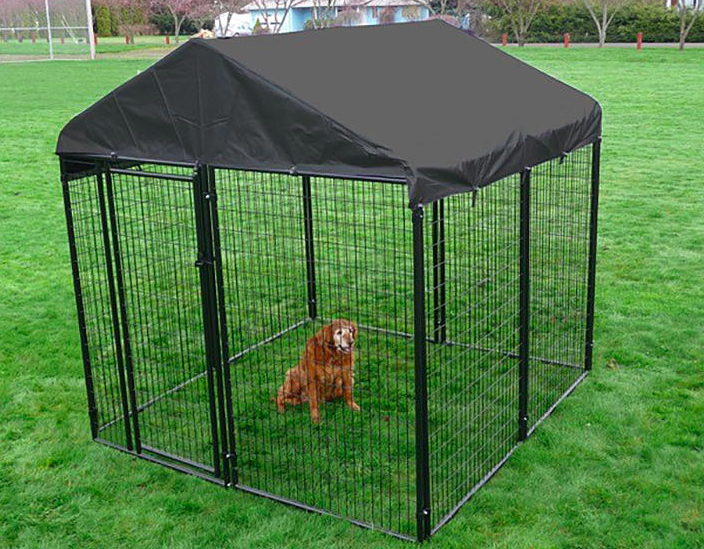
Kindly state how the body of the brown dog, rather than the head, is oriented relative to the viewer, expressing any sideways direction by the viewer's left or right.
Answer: facing the viewer and to the right of the viewer

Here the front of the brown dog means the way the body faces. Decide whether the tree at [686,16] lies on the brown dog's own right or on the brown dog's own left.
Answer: on the brown dog's own left

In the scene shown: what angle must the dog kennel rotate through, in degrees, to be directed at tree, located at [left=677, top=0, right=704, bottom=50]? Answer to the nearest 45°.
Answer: approximately 180°

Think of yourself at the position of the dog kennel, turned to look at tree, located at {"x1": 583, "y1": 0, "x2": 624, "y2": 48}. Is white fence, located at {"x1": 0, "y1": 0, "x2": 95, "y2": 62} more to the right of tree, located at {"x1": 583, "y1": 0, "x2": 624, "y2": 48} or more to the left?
left

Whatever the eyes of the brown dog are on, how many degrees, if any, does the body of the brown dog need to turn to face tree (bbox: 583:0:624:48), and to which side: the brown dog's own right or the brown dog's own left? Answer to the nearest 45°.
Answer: approximately 135° to the brown dog's own left

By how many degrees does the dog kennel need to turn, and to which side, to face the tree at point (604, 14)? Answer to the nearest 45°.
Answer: approximately 135° to its right

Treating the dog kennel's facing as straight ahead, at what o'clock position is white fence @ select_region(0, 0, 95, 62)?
The white fence is roughly at 4 o'clock from the dog kennel.

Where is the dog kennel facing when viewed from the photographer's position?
facing the viewer and to the left of the viewer
